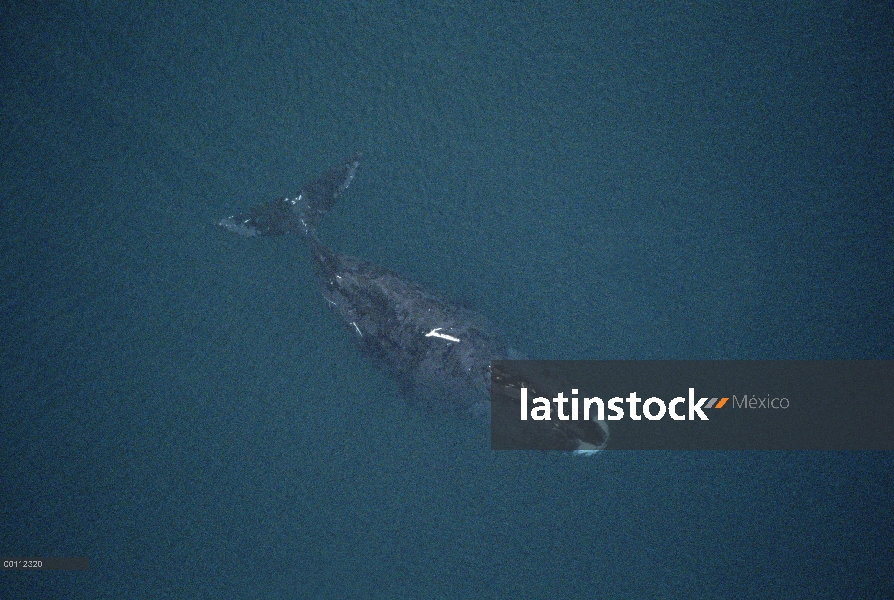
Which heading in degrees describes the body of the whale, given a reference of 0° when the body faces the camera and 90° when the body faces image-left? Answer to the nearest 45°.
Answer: approximately 315°
